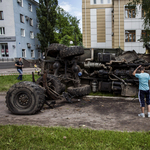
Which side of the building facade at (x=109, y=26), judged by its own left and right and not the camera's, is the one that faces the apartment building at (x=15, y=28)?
right

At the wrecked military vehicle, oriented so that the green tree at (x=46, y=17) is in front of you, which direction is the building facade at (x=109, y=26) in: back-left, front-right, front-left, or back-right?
front-right

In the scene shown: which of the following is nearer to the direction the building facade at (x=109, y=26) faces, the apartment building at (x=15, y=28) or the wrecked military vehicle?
the wrecked military vehicle

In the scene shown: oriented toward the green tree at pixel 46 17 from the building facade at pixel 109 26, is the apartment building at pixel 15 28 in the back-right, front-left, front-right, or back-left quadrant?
front-left

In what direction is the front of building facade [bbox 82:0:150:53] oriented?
toward the camera

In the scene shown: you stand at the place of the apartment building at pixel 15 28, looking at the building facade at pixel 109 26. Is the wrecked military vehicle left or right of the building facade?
right

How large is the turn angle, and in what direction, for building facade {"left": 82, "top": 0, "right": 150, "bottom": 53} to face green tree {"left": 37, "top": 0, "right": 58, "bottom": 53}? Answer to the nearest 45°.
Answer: approximately 135° to its right

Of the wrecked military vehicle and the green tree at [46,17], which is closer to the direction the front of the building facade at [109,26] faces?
the wrecked military vehicle

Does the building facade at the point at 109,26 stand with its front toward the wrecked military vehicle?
yes

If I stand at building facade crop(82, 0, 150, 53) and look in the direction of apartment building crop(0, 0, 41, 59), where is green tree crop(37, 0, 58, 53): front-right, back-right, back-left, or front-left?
front-right
